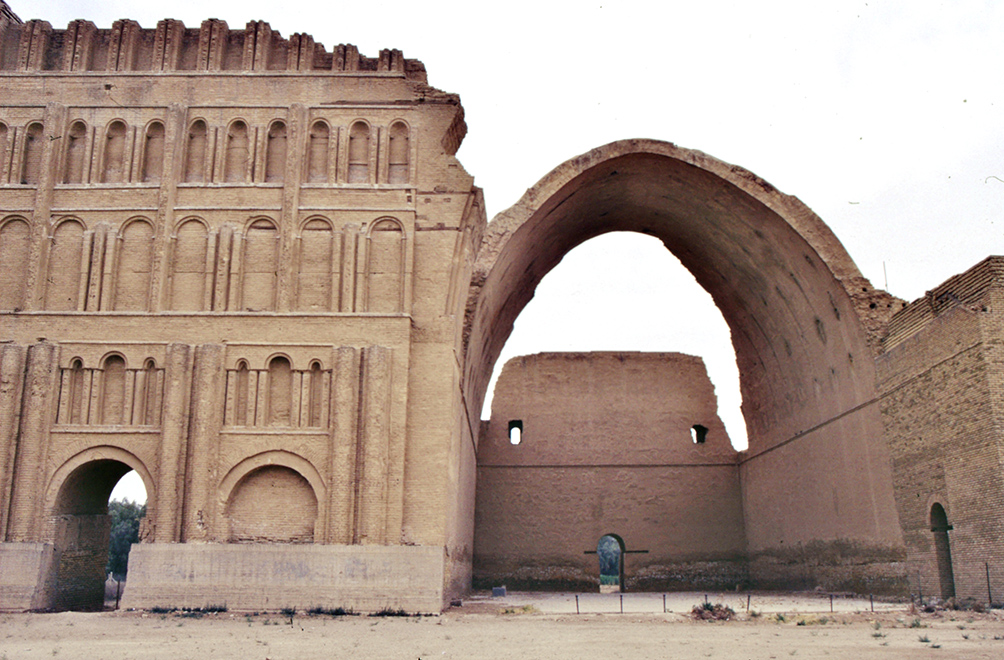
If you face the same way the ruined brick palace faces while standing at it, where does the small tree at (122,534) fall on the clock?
The small tree is roughly at 5 o'clock from the ruined brick palace.

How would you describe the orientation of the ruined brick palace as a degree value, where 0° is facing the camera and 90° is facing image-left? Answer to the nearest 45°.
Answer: approximately 0°
